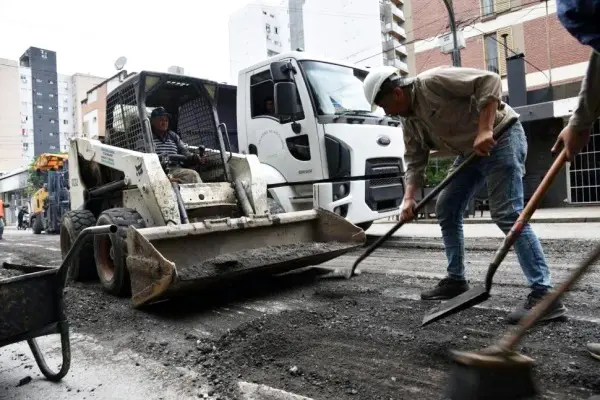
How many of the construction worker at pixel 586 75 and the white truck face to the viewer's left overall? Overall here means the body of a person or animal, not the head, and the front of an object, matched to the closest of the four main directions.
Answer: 1

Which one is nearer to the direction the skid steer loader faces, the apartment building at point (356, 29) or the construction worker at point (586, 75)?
the construction worker

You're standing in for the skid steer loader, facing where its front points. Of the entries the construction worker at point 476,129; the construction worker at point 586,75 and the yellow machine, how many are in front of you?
2

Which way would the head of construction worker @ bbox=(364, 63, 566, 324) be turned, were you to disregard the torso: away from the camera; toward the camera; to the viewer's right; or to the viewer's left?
to the viewer's left

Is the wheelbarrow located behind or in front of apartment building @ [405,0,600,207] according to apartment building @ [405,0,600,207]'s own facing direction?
in front

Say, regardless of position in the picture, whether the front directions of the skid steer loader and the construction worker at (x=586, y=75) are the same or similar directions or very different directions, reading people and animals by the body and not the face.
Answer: very different directions

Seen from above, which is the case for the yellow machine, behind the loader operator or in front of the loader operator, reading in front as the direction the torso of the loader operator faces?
behind

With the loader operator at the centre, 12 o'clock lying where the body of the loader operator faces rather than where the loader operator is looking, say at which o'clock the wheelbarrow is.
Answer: The wheelbarrow is roughly at 2 o'clock from the loader operator.

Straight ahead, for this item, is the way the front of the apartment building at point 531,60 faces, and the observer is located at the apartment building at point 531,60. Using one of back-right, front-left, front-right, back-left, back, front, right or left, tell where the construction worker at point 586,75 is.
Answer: front-left

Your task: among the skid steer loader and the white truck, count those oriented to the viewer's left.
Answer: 0

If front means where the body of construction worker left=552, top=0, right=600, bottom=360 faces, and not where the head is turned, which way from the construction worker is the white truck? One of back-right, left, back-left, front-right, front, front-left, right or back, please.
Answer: front-right

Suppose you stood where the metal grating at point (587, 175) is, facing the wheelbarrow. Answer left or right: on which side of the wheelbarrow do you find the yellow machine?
right

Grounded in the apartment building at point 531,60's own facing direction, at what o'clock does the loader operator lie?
The loader operator is roughly at 11 o'clock from the apartment building.

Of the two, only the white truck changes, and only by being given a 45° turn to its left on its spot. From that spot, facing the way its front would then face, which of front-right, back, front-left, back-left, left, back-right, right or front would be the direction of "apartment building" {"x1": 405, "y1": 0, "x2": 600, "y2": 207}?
front-left

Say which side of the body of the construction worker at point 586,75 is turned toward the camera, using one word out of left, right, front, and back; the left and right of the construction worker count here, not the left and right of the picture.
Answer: left

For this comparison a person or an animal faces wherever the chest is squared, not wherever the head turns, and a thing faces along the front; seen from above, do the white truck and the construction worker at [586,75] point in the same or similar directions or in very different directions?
very different directions
